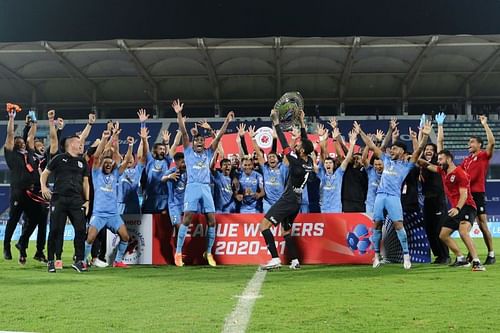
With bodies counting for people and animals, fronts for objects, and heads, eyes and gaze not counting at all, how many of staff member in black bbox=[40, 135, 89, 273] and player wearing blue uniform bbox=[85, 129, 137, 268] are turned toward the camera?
2

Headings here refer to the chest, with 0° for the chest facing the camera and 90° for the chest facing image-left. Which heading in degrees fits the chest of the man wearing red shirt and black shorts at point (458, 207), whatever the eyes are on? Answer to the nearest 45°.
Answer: approximately 45°

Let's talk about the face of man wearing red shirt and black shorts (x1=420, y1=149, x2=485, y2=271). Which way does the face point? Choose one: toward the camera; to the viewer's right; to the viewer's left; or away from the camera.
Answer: to the viewer's left

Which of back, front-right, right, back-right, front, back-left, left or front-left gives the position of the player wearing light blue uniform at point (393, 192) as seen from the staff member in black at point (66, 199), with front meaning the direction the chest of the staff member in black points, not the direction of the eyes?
left

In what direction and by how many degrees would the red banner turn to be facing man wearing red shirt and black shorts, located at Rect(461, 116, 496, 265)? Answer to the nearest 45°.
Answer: approximately 90° to its left

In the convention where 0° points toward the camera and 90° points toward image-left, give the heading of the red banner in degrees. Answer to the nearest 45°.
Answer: approximately 0°

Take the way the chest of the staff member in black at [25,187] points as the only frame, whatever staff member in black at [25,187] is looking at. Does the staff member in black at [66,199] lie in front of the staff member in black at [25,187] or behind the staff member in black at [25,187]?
in front

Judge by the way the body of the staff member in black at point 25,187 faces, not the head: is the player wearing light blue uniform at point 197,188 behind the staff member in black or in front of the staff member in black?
in front

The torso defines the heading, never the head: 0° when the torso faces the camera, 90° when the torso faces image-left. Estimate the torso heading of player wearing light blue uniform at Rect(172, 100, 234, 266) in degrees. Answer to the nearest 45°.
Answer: approximately 0°
